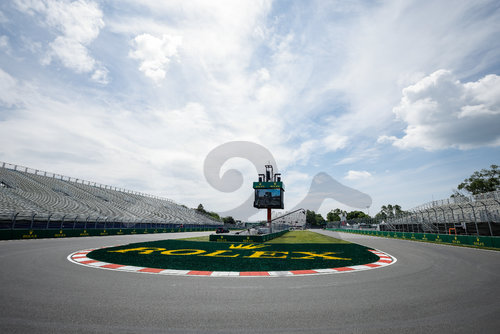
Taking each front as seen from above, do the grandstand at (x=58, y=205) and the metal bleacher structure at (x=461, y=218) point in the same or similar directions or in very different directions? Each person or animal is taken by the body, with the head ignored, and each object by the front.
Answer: very different directions

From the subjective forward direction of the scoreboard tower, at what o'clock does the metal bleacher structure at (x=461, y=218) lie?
The metal bleacher structure is roughly at 10 o'clock from the scoreboard tower.

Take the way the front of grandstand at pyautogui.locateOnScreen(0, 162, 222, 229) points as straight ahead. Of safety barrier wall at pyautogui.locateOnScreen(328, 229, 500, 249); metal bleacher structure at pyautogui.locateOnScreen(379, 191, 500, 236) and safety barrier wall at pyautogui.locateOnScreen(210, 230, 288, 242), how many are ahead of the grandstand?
3

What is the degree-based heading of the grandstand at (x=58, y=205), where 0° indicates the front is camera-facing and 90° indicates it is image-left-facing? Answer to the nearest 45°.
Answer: approximately 315°

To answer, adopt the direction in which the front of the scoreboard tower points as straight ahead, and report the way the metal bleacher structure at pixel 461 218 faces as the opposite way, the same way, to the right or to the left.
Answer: to the right

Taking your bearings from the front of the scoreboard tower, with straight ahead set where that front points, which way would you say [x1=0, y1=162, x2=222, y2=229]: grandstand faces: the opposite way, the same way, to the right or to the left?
to the left

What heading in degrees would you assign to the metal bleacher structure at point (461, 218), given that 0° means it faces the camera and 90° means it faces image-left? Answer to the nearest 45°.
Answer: approximately 45°

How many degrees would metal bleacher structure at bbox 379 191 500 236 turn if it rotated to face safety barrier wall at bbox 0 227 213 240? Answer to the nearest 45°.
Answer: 0° — it already faces it

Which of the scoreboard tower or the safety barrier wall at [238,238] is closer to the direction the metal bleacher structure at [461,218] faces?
the safety barrier wall

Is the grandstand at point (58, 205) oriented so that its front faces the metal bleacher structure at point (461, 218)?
yes
